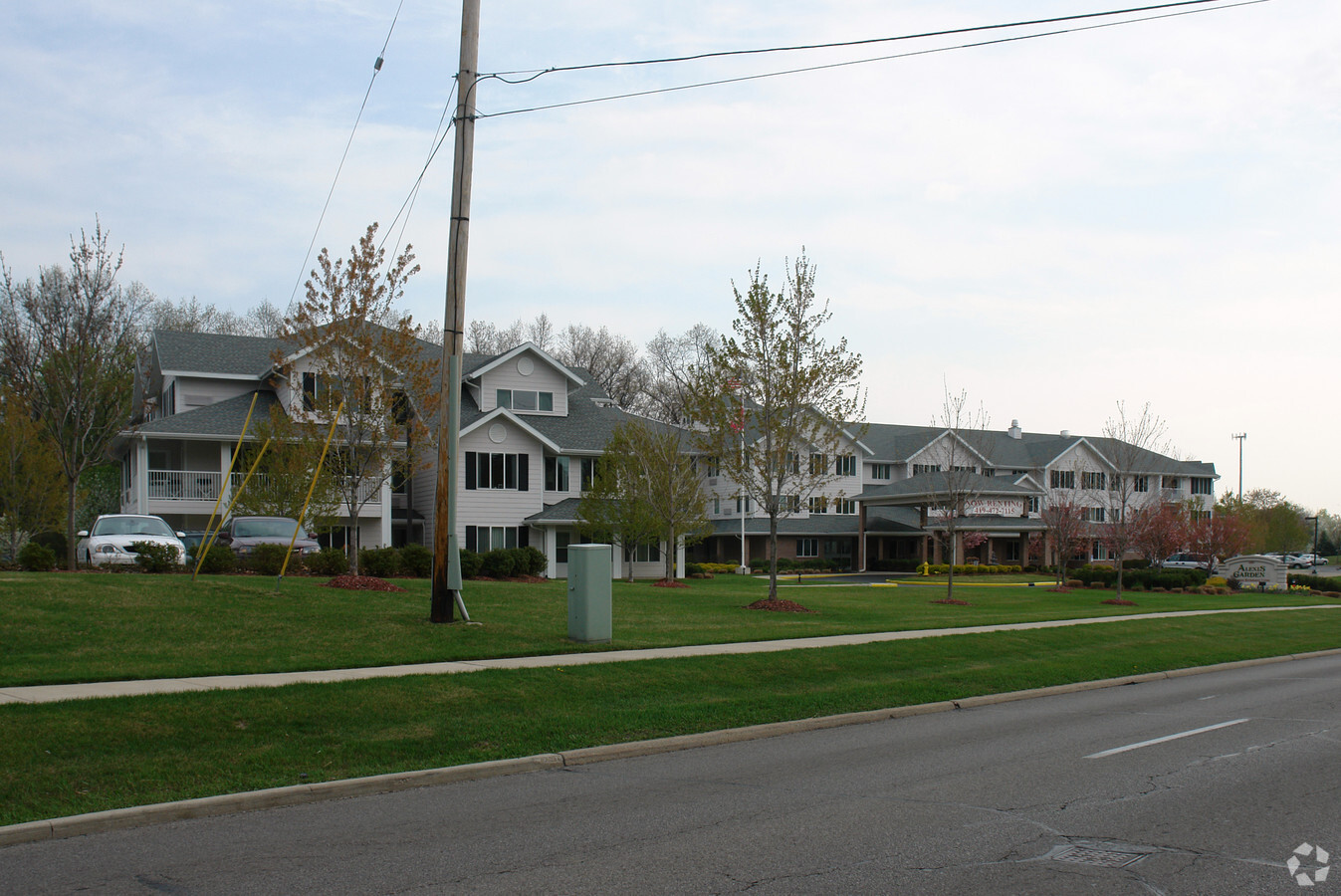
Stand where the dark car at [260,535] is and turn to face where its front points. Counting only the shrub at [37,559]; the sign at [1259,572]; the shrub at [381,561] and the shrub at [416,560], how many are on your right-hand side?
1

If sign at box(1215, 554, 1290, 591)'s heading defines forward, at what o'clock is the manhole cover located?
The manhole cover is roughly at 12 o'clock from the sign.

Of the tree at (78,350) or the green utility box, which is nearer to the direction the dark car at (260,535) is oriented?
the green utility box

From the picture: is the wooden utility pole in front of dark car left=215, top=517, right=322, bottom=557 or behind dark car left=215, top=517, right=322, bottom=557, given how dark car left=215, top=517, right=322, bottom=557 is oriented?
in front

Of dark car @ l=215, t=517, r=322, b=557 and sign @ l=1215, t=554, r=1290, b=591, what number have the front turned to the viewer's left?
0

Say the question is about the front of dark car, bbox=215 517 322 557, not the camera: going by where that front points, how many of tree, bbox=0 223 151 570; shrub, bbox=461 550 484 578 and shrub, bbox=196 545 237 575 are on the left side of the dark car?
1

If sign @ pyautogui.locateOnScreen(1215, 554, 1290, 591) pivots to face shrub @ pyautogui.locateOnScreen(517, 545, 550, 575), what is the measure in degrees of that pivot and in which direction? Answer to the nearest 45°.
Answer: approximately 45° to its right

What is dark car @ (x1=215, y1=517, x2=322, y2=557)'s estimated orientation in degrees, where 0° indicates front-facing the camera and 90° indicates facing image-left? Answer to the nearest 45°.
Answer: approximately 315°

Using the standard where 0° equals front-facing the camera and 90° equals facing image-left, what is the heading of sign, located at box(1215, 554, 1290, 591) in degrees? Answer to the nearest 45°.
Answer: approximately 0°

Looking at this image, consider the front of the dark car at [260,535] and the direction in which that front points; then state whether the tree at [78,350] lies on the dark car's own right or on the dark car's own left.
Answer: on the dark car's own right
